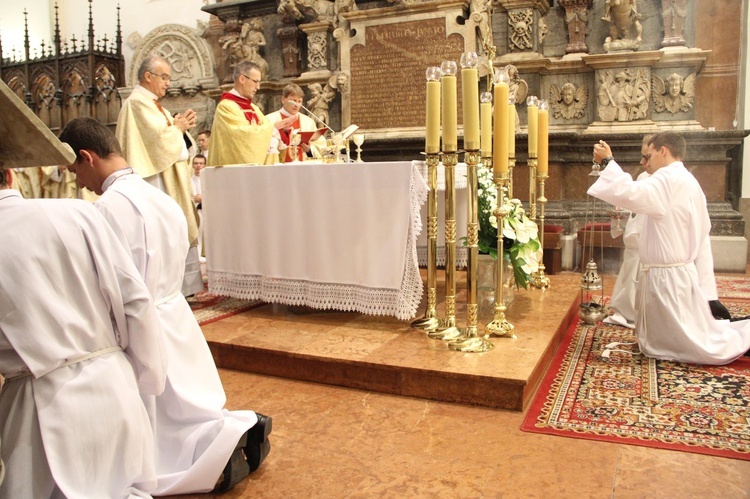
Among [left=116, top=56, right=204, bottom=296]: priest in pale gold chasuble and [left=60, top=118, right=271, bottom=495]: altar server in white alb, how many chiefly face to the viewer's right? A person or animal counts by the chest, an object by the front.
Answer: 1

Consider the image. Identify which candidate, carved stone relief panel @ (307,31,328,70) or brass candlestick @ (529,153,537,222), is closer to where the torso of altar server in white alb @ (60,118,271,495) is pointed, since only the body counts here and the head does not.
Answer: the carved stone relief panel

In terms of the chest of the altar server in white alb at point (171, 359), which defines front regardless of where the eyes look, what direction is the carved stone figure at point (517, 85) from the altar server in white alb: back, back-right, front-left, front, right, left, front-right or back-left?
right

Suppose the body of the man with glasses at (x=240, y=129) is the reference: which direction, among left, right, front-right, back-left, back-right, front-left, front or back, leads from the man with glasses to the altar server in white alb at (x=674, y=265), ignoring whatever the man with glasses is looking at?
front

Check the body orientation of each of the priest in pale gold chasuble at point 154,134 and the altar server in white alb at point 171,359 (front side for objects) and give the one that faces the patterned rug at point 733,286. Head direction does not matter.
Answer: the priest in pale gold chasuble

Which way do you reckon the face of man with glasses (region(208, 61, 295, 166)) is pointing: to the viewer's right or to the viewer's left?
to the viewer's right

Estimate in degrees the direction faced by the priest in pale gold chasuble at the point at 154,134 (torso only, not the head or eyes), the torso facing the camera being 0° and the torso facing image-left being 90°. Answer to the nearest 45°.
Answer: approximately 270°

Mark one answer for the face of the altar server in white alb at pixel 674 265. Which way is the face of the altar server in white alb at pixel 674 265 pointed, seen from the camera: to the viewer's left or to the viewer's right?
to the viewer's left

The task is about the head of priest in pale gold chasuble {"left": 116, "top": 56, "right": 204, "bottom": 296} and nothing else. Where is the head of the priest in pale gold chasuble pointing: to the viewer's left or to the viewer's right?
to the viewer's right

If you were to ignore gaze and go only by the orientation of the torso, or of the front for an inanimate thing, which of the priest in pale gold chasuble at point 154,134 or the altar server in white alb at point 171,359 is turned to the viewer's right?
the priest in pale gold chasuble
